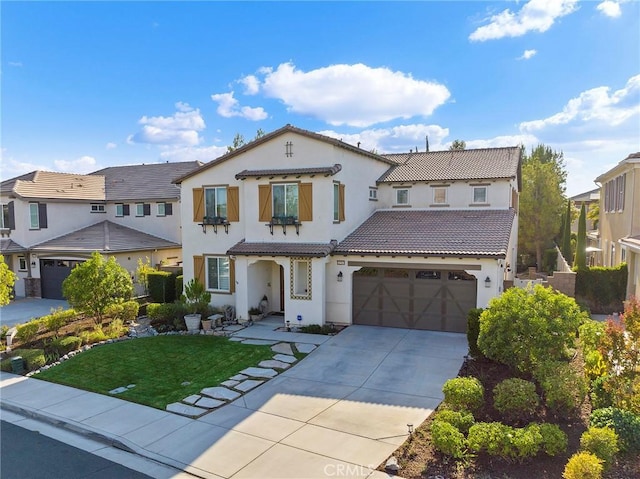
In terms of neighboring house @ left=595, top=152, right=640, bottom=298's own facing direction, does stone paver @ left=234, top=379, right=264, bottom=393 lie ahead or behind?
ahead

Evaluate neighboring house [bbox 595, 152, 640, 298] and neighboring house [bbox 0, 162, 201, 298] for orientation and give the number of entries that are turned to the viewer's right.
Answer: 0

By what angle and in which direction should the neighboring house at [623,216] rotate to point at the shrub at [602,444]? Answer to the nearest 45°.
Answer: approximately 45° to its left

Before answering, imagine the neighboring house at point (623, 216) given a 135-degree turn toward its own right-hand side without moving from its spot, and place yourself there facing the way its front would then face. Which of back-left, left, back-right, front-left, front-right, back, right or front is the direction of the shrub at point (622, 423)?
back

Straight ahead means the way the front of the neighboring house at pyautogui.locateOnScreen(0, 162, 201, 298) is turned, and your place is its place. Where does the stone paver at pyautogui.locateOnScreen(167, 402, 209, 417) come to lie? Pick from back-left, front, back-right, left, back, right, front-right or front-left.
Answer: front-left

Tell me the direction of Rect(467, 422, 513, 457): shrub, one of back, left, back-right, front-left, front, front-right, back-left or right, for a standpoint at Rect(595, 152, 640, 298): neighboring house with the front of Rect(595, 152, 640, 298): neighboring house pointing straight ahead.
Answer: front-left

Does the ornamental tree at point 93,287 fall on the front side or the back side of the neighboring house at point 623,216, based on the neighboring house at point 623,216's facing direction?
on the front side

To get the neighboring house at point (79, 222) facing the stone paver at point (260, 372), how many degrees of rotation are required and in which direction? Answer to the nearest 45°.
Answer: approximately 45° to its left

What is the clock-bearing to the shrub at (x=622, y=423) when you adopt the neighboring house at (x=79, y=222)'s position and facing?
The shrub is roughly at 10 o'clock from the neighboring house.

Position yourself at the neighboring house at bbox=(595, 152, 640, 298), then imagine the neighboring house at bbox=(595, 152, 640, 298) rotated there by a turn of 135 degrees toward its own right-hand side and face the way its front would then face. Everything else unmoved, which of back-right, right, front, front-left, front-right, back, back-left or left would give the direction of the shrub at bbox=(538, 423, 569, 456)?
back

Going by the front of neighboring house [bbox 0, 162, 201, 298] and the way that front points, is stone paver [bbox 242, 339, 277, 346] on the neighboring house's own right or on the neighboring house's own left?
on the neighboring house's own left

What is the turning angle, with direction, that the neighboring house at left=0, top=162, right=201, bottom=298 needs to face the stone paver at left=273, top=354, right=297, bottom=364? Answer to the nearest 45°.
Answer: approximately 45° to its left

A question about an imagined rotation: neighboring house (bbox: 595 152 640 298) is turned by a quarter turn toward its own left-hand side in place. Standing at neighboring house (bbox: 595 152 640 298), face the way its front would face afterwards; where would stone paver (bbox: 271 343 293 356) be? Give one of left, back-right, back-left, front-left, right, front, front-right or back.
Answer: right

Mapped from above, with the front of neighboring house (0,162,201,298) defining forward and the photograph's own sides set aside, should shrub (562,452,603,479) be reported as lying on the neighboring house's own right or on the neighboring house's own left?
on the neighboring house's own left

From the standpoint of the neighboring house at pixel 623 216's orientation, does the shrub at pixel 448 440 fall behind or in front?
in front

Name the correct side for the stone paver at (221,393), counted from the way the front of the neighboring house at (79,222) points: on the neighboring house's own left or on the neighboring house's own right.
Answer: on the neighboring house's own left

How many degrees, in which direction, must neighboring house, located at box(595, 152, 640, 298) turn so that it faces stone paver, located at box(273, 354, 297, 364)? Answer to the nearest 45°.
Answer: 0° — it already faces it

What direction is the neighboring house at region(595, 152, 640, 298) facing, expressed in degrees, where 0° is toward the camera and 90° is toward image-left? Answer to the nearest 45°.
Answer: approximately 45°
